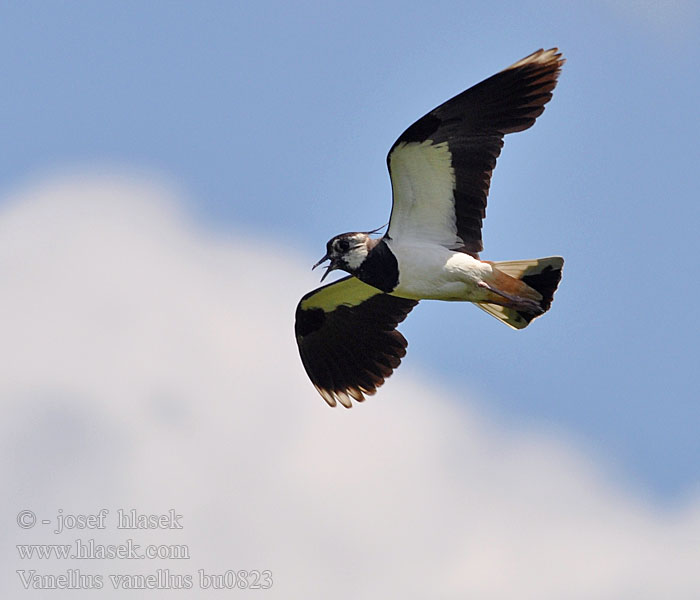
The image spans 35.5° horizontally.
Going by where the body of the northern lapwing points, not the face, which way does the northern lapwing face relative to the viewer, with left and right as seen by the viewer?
facing to the left of the viewer
